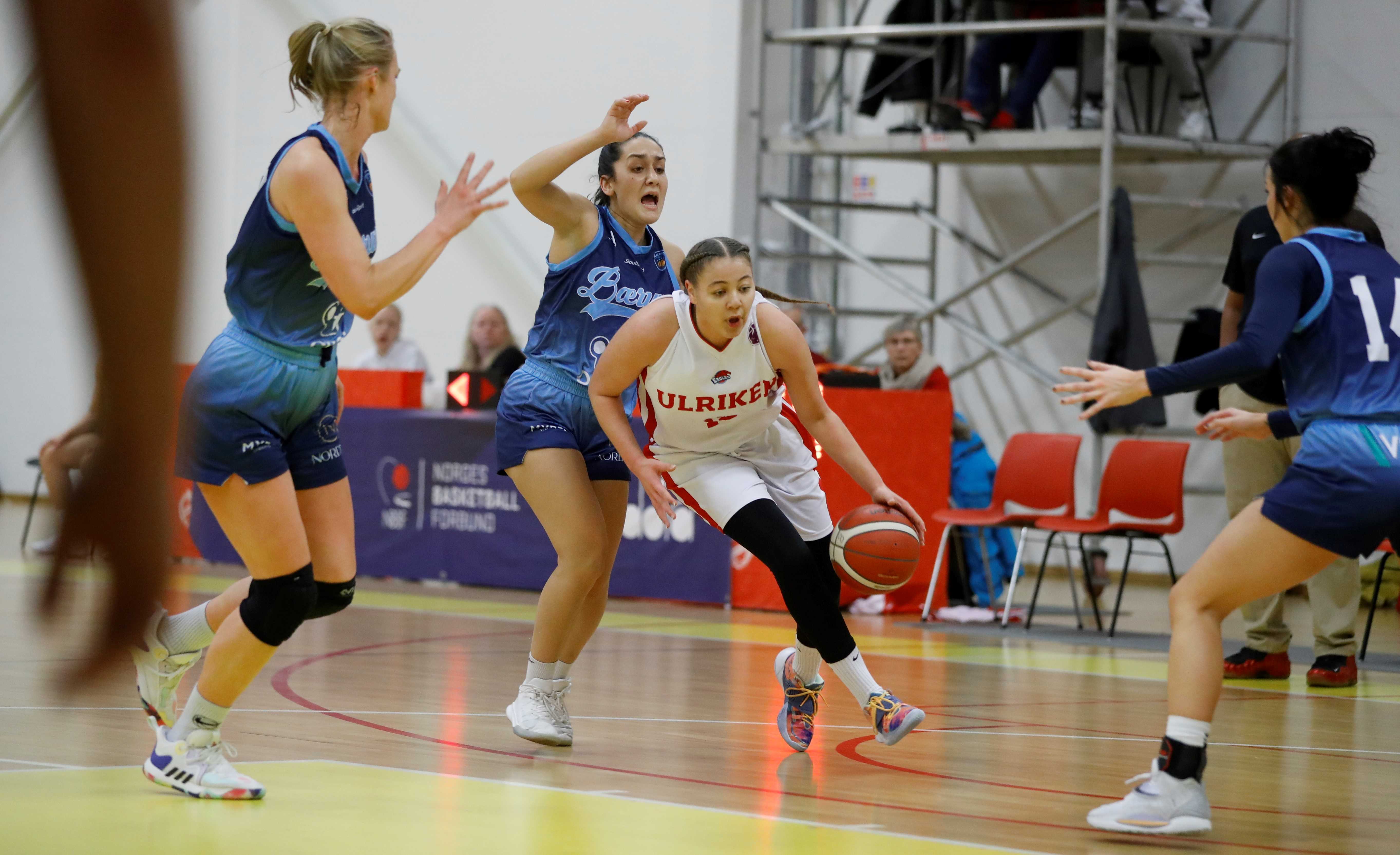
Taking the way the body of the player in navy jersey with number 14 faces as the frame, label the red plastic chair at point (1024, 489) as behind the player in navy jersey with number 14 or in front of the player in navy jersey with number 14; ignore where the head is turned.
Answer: in front

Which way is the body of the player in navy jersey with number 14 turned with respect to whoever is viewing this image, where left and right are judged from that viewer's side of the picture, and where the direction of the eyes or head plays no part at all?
facing away from the viewer and to the left of the viewer

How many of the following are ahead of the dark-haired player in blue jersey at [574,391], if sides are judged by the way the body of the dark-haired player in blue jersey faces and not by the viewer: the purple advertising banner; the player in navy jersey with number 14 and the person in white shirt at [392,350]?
1

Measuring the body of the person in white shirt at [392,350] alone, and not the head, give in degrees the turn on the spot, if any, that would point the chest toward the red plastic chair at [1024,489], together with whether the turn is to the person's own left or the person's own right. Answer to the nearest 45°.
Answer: approximately 45° to the person's own left

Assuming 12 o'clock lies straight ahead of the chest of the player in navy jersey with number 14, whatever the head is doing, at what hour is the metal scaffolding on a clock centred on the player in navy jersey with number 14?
The metal scaffolding is roughly at 1 o'clock from the player in navy jersey with number 14.

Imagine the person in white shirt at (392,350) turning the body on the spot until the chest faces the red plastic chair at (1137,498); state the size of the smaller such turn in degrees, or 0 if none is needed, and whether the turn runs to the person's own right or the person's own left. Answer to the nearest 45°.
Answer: approximately 45° to the person's own left

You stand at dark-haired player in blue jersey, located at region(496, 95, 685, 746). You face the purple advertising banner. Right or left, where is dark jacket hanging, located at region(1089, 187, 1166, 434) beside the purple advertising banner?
right

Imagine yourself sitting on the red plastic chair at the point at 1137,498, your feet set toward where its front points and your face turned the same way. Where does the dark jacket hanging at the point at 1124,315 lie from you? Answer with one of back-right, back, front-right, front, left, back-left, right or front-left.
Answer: back-right

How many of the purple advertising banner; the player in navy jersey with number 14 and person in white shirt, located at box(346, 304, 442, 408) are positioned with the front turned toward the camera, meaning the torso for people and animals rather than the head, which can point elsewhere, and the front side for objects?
2

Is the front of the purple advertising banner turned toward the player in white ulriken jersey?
yes

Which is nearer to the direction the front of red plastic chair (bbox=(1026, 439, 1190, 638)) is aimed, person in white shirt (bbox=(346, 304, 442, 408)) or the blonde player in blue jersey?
the blonde player in blue jersey

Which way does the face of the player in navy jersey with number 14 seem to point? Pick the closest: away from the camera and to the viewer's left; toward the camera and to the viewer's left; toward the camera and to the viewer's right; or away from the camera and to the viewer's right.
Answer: away from the camera and to the viewer's left

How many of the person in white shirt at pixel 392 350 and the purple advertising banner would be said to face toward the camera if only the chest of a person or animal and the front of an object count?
2

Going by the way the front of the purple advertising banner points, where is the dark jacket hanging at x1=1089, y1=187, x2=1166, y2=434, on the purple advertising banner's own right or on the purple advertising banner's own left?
on the purple advertising banner's own left

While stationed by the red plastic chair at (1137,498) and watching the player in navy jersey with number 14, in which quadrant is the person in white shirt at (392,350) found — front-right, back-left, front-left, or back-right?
back-right
